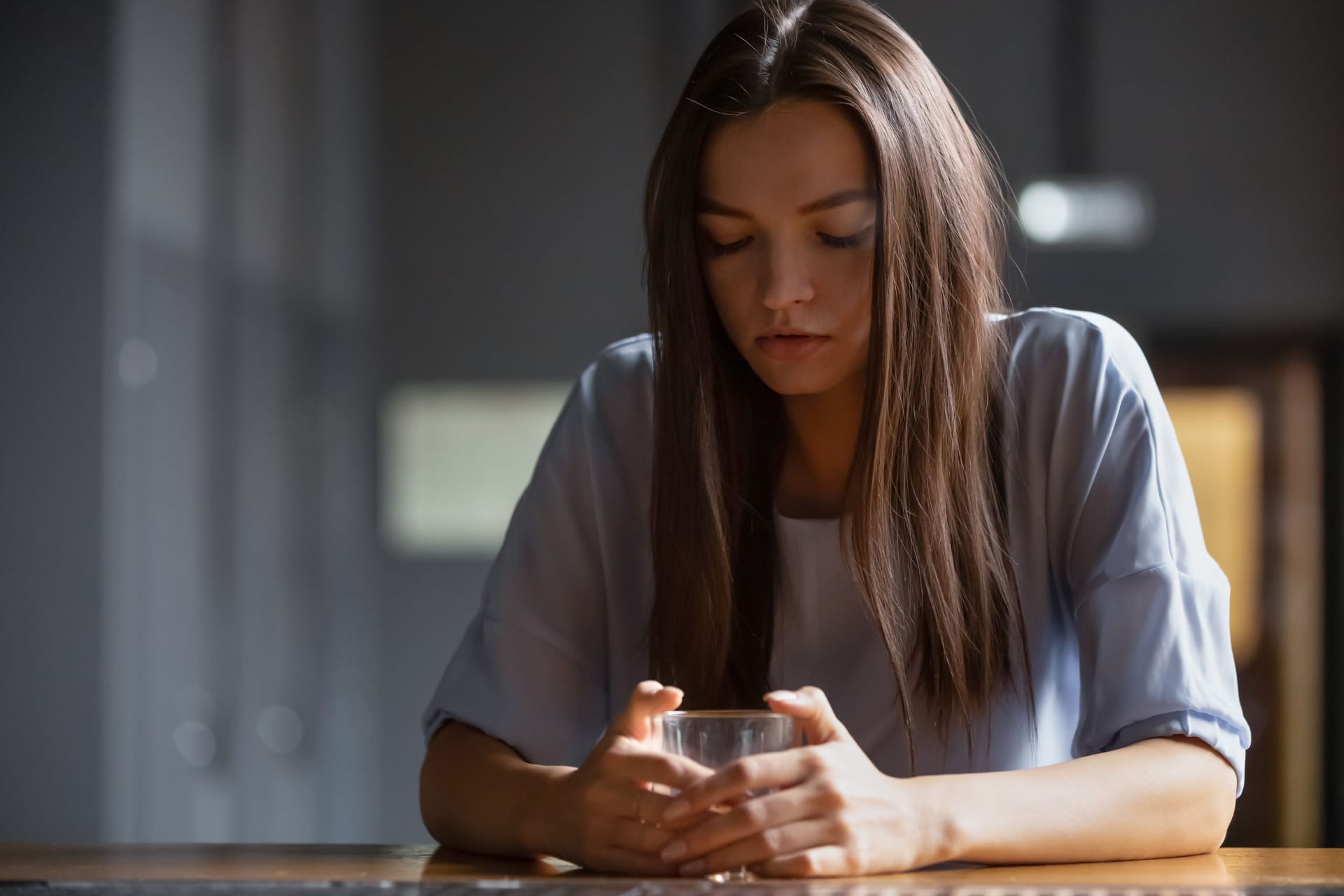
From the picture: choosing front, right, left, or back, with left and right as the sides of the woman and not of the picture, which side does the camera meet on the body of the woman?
front
